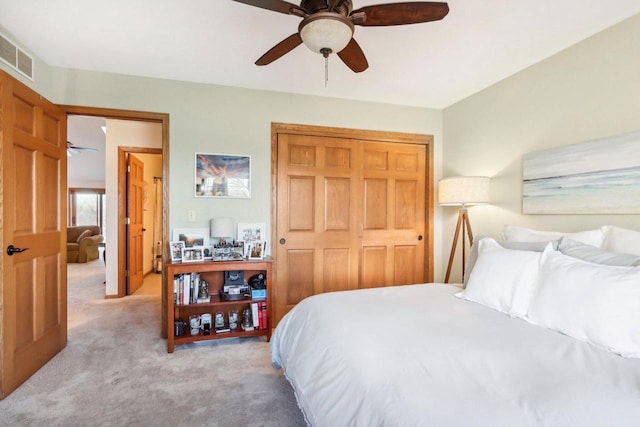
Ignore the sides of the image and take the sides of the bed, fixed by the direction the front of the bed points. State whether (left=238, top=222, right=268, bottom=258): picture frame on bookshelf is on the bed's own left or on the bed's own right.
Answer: on the bed's own right

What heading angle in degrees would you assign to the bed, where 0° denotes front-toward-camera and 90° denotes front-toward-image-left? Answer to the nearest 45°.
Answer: approximately 45°

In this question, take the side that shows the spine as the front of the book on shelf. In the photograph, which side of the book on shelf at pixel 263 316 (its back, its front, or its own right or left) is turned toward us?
front

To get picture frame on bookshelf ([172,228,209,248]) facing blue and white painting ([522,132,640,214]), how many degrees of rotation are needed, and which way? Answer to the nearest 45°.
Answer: approximately 45° to its left

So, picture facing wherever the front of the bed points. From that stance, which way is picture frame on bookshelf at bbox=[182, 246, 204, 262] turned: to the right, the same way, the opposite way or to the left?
to the left

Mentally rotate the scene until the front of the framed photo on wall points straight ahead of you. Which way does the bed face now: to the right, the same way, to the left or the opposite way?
to the right

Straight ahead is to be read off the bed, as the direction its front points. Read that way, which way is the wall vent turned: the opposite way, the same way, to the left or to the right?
the opposite way

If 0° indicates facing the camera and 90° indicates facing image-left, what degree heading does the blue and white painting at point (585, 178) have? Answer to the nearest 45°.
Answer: approximately 45°

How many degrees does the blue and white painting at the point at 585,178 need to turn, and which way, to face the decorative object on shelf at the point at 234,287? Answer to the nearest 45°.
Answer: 0° — it already faces it

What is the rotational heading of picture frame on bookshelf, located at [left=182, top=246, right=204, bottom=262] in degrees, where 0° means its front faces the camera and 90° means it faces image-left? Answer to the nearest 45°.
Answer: approximately 0°

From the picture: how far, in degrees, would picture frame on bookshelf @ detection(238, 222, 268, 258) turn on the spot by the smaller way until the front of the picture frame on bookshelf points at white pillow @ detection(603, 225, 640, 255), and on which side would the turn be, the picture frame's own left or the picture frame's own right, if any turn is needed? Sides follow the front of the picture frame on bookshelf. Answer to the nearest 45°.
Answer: approximately 45° to the picture frame's own left

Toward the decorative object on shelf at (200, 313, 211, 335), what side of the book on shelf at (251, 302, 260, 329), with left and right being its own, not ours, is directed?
right

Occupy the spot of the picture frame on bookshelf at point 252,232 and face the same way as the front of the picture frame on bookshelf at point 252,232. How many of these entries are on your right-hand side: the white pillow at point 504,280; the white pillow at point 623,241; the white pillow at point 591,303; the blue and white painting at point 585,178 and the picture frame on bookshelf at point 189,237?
1

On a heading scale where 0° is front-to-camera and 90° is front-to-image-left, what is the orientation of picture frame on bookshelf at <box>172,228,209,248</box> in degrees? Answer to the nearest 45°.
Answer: approximately 0°

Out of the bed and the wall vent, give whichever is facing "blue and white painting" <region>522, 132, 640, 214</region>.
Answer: the wall vent

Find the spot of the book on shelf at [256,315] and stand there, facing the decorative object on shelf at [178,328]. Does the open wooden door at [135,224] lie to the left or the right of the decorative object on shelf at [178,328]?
right
